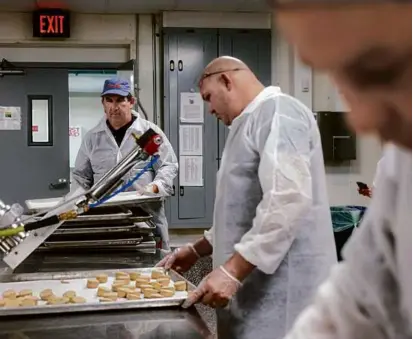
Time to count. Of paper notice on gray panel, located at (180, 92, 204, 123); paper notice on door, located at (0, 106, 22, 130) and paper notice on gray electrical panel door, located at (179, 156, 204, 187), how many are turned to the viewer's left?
0

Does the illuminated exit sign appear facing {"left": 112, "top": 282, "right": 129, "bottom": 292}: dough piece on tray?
yes

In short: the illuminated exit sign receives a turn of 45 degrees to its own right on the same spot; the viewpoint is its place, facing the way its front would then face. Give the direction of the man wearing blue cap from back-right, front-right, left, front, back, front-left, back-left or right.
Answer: front-left

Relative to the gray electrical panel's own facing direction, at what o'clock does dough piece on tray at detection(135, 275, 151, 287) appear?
The dough piece on tray is roughly at 12 o'clock from the gray electrical panel.

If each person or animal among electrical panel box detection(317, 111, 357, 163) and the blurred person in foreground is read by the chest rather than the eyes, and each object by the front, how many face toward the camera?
1

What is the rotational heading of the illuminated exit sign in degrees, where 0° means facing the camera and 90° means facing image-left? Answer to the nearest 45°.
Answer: approximately 0°

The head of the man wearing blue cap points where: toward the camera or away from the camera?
toward the camera

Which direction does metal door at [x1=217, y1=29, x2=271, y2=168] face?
toward the camera

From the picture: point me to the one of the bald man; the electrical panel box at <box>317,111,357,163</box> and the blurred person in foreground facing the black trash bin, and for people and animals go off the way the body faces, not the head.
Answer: the electrical panel box

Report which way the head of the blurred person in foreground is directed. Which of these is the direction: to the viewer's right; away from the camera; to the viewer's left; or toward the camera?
to the viewer's left

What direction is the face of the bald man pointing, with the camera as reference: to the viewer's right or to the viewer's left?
to the viewer's left

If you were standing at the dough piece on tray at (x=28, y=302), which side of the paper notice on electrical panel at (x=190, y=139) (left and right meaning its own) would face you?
front

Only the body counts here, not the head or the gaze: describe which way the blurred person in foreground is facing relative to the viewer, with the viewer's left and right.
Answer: facing to the left of the viewer

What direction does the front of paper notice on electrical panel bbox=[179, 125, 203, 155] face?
toward the camera

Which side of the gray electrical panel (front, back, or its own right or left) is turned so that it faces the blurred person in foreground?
front

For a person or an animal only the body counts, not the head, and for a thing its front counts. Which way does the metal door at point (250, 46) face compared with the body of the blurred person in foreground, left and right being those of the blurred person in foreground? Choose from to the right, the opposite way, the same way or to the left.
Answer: to the left

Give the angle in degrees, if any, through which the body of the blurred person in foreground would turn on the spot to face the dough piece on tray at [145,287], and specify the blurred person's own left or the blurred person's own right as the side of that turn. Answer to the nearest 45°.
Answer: approximately 45° to the blurred person's own right
